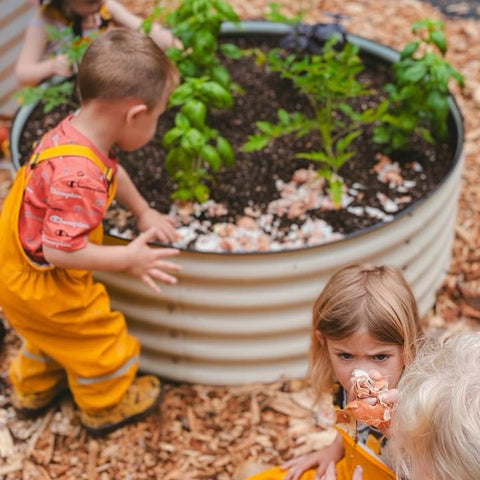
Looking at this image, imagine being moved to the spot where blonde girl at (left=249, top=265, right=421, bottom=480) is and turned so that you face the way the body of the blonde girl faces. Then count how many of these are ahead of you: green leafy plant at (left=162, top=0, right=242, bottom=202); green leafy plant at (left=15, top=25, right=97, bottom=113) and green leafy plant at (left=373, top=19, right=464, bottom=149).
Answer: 0

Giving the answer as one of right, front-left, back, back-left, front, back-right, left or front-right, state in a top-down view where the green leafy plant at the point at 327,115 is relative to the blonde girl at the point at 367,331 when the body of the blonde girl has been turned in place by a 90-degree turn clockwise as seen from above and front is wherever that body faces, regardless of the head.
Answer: right

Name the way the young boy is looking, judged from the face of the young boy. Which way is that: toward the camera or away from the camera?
away from the camera

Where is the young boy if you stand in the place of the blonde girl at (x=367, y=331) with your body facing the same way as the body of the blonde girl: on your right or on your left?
on your right

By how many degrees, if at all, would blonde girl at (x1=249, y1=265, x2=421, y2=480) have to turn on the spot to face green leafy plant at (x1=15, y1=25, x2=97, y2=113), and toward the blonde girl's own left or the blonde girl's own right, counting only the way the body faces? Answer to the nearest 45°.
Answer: approximately 135° to the blonde girl's own right

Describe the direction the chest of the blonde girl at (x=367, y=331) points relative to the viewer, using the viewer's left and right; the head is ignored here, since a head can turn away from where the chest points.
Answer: facing the viewer

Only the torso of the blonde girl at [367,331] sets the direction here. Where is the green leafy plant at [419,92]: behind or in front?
behind

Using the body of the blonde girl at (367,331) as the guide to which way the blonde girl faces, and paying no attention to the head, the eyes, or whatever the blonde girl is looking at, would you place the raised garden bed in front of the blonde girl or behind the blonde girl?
behind

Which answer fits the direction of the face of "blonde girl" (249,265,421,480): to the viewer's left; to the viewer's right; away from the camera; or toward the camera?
toward the camera

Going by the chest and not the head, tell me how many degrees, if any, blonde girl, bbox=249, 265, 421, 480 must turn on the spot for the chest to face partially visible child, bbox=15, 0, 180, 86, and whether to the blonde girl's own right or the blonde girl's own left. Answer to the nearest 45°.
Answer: approximately 135° to the blonde girl's own right
